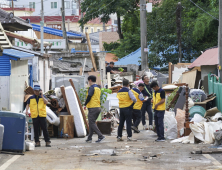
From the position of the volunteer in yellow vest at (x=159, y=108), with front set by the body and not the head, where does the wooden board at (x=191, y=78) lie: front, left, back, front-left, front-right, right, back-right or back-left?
back-right

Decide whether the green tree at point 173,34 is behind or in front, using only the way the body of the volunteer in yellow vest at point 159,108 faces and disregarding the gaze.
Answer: behind

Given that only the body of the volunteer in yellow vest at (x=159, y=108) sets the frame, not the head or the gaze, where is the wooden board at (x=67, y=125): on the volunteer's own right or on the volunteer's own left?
on the volunteer's own right

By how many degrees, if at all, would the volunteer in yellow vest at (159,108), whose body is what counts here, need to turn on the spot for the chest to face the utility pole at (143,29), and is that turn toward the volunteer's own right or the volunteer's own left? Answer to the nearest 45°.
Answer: approximately 135° to the volunteer's own right

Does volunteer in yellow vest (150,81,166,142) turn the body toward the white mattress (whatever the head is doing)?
no

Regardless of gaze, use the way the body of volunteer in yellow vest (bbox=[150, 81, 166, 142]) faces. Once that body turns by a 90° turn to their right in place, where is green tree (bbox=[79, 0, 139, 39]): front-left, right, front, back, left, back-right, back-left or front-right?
front-right

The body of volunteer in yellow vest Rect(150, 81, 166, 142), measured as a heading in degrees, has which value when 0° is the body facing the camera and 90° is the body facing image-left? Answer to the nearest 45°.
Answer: approximately 45°

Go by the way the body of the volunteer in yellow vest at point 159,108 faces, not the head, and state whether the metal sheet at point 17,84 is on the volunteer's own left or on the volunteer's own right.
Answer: on the volunteer's own right

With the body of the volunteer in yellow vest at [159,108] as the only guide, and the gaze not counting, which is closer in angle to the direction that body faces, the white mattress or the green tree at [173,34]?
the white mattress

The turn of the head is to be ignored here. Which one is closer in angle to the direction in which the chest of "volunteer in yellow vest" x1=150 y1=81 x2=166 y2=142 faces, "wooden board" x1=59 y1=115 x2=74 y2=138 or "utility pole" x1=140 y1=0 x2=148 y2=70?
the wooden board
